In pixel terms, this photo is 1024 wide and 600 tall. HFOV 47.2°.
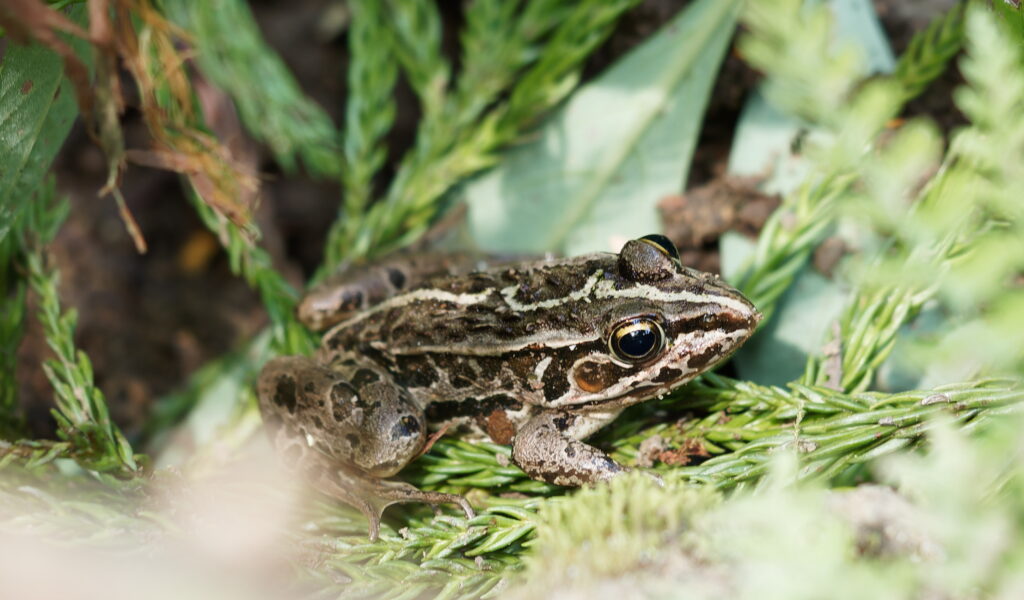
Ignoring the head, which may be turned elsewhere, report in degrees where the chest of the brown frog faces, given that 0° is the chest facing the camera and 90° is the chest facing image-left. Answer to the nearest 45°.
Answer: approximately 270°

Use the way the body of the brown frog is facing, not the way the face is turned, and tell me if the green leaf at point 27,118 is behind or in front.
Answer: behind

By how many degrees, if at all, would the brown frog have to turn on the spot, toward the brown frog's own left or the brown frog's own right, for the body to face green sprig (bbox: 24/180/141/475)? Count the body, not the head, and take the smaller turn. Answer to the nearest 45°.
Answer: approximately 180°

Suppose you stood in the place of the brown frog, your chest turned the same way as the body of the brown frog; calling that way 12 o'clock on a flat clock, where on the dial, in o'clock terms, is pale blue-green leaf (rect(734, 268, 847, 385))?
The pale blue-green leaf is roughly at 12 o'clock from the brown frog.
